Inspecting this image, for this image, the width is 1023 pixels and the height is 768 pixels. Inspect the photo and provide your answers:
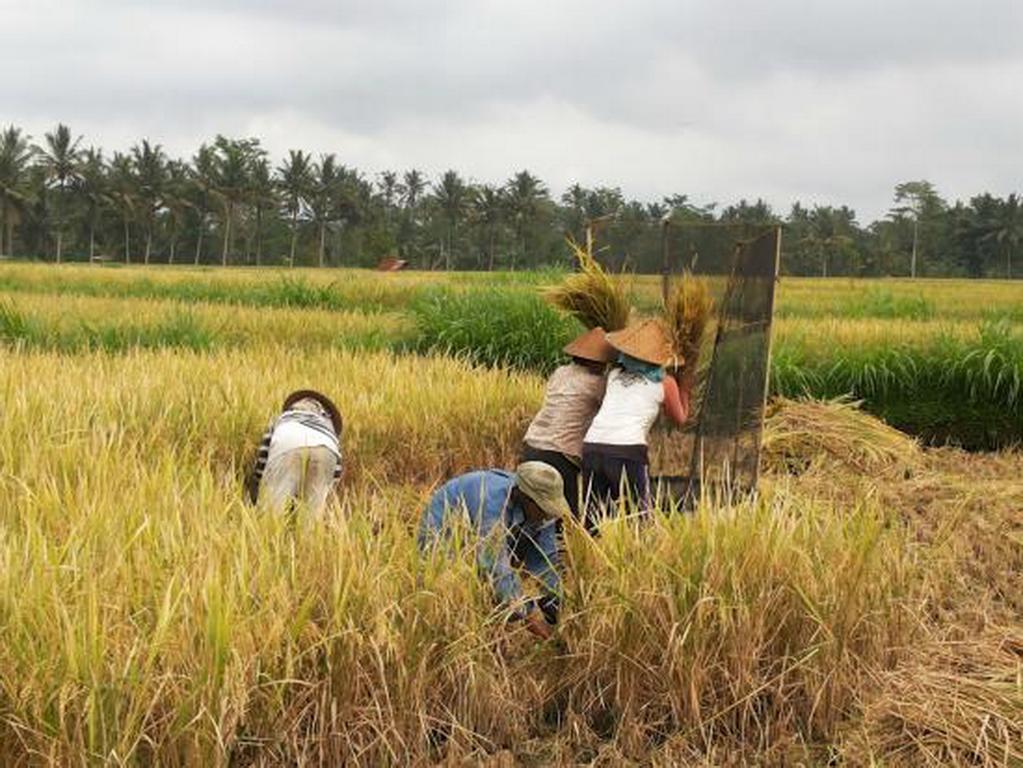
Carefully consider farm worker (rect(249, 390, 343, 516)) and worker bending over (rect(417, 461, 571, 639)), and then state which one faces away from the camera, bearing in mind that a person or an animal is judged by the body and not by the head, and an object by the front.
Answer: the farm worker

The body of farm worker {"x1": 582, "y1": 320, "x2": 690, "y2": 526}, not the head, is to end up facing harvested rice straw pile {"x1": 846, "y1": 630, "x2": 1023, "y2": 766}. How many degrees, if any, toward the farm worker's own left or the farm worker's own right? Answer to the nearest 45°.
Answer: approximately 90° to the farm worker's own right

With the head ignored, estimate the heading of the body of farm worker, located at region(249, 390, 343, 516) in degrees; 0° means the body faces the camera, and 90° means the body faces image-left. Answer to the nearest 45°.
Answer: approximately 180°

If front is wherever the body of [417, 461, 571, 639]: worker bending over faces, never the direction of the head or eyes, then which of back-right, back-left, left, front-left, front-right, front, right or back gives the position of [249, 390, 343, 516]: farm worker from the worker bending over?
back

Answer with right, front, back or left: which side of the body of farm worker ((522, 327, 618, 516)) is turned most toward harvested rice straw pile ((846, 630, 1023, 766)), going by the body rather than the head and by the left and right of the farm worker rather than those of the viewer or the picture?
right

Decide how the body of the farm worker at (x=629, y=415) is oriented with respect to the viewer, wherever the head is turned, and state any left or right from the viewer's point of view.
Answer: facing away from the viewer and to the right of the viewer

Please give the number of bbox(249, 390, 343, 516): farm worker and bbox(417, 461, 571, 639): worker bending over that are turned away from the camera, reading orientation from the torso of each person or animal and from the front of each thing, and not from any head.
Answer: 1

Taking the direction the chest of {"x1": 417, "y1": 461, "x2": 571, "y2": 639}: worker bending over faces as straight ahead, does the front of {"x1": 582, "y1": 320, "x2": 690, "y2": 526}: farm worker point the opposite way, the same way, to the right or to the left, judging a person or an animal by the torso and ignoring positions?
to the left

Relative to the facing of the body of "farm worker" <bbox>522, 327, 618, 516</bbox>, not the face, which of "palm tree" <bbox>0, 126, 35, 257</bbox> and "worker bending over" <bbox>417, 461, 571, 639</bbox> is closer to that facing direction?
the palm tree

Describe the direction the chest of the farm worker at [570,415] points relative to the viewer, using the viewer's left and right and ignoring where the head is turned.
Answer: facing away from the viewer and to the right of the viewer

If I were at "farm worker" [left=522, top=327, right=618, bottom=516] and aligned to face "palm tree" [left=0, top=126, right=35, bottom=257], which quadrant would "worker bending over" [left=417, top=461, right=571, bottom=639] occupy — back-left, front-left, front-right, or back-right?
back-left
